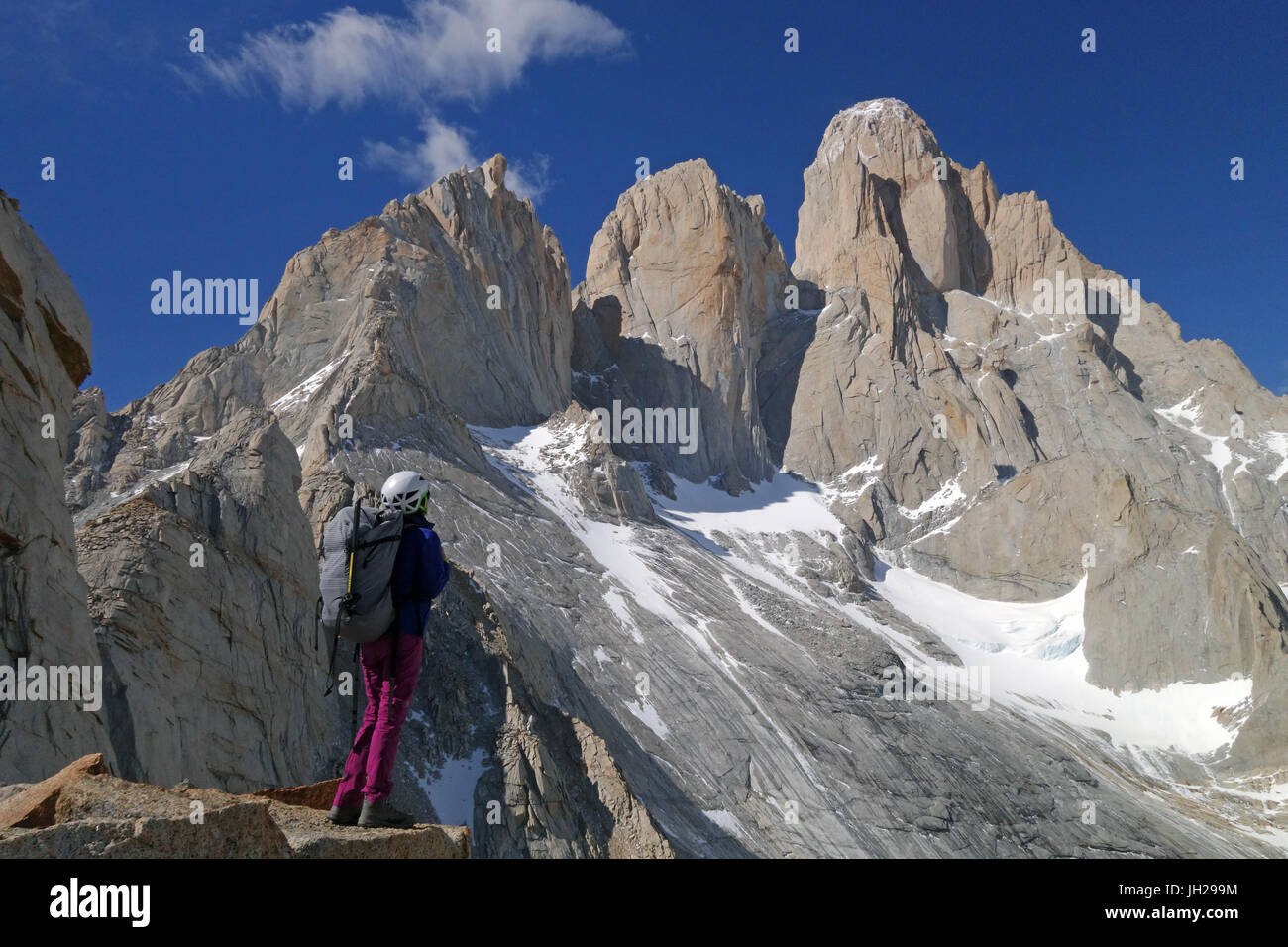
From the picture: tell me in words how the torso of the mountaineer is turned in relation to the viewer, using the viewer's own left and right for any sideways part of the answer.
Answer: facing away from the viewer and to the right of the viewer
